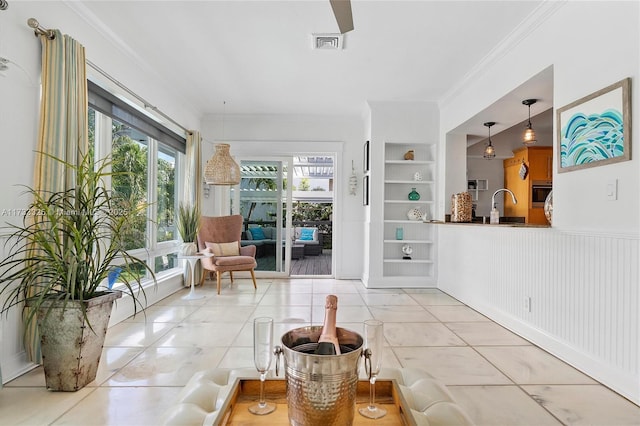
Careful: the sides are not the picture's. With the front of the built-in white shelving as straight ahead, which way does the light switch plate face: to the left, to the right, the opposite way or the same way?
to the right

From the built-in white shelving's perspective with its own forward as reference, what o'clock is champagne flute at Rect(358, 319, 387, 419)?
The champagne flute is roughly at 12 o'clock from the built-in white shelving.

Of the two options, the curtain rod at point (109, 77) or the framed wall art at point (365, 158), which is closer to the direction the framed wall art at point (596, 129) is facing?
the curtain rod

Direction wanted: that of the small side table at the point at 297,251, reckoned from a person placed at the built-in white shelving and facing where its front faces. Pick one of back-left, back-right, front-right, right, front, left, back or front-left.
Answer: back-right

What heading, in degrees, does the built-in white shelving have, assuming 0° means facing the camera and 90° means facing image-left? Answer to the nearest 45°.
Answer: approximately 0°

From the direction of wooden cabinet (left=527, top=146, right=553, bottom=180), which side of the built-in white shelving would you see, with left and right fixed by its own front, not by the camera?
left

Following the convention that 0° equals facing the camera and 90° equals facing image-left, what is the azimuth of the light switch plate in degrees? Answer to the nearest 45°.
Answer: approximately 45°

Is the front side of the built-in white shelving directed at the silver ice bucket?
yes

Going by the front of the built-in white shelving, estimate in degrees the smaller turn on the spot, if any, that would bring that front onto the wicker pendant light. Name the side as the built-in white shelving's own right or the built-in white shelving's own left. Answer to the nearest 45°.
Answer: approximately 45° to the built-in white shelving's own right

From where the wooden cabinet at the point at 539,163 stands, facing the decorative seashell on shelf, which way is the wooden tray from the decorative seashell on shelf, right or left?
left

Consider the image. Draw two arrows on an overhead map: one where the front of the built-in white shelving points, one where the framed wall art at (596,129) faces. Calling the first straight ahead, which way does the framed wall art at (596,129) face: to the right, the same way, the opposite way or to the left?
to the right

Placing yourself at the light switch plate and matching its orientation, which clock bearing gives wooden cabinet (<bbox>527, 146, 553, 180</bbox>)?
The wooden cabinet is roughly at 4 o'clock from the light switch plate.
